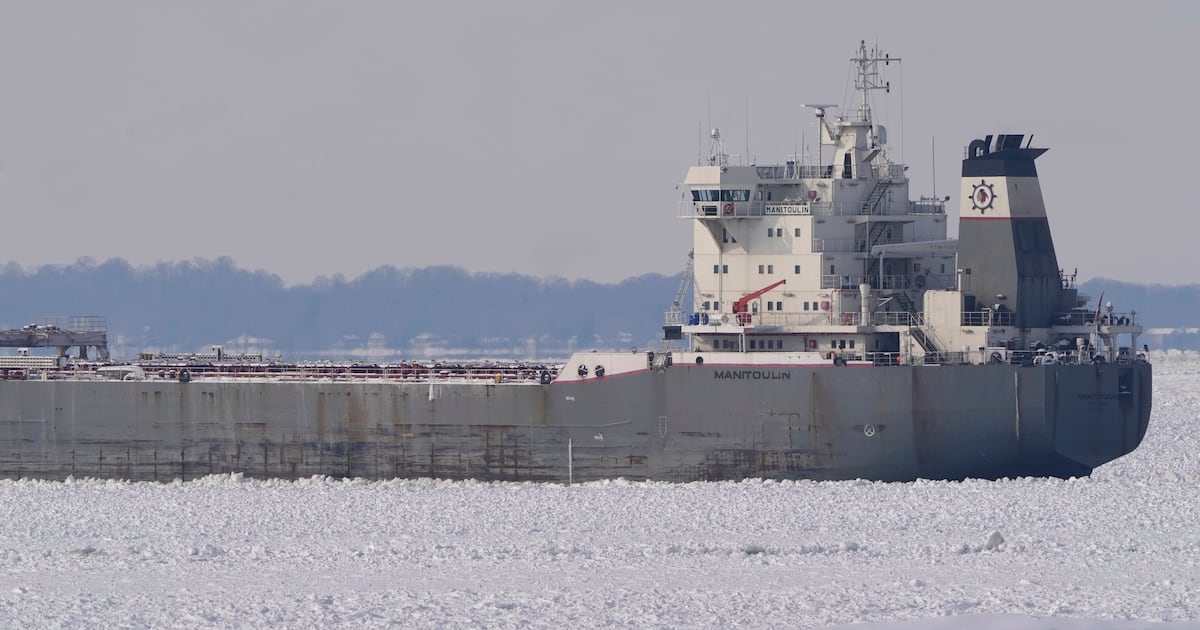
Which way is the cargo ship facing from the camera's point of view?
to the viewer's left
